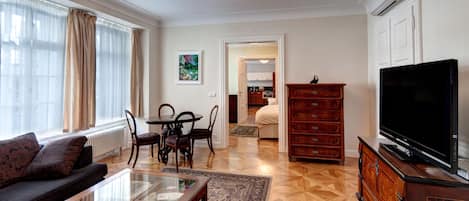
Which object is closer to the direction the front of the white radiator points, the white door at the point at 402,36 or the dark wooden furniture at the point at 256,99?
the white door

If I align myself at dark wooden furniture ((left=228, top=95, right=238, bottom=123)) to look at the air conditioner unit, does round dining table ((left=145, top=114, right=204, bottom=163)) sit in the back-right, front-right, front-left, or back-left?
front-right

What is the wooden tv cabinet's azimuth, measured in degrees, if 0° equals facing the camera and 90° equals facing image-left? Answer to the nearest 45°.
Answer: approximately 45°

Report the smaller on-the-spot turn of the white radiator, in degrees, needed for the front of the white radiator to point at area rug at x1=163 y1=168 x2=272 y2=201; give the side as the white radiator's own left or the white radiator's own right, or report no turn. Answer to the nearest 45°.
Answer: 0° — it already faces it

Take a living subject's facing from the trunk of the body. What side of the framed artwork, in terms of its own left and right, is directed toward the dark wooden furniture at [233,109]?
back

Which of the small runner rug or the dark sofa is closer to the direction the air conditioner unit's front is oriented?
the dark sofa

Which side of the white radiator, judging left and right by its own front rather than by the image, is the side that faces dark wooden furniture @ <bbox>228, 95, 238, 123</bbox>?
left

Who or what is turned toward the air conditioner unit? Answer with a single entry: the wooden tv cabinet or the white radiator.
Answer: the white radiator

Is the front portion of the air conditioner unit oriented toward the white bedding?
no

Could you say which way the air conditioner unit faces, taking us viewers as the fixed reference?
facing the viewer and to the left of the viewer

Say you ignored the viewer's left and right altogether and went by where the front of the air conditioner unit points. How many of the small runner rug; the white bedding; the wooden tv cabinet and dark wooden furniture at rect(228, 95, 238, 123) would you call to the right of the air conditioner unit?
3

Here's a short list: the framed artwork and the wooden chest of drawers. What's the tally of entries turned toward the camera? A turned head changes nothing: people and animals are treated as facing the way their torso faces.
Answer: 2

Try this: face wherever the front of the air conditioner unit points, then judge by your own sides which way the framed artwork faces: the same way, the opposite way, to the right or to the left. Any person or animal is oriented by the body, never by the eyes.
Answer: to the left

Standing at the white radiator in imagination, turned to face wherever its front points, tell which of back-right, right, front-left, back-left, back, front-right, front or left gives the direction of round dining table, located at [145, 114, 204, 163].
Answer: front

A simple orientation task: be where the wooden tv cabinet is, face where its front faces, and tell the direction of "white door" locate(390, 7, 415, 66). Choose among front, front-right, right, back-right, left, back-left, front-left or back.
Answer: back-right

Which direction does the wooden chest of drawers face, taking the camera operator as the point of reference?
facing the viewer

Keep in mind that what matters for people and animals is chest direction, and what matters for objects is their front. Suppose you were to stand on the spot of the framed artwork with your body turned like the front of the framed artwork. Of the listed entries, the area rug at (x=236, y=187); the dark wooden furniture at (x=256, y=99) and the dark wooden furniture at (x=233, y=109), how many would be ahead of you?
1

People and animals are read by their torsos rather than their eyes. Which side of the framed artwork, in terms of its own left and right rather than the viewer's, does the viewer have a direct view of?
front

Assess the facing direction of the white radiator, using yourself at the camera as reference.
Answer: facing the viewer and to the right of the viewer

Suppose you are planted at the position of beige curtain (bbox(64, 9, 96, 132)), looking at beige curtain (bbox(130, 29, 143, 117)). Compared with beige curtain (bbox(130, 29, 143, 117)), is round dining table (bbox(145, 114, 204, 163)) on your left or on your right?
right
